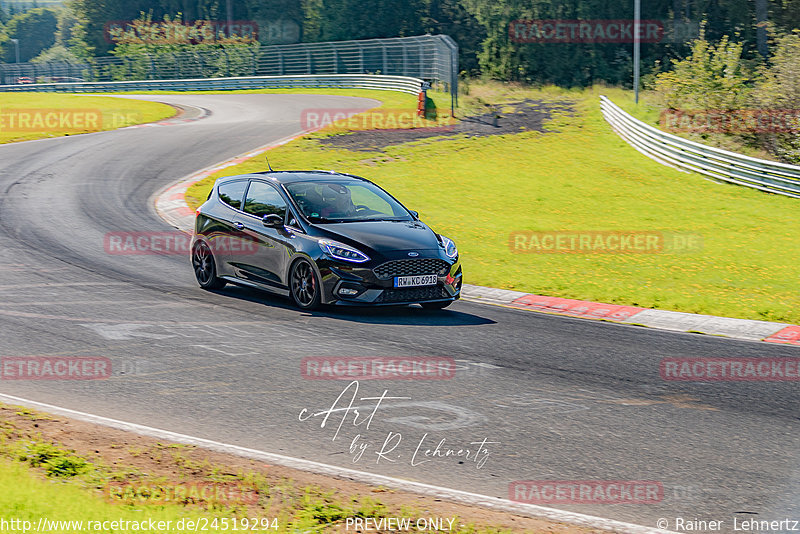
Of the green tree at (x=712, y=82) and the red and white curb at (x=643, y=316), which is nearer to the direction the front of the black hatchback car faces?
the red and white curb

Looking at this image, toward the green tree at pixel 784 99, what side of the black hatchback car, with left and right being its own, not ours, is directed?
left

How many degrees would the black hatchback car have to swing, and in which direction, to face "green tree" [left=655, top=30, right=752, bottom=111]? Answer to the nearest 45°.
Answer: approximately 90° to its left

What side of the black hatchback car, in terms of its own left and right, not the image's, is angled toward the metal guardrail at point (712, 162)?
left

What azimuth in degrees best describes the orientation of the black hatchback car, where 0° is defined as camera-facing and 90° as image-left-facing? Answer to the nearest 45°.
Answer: approximately 315°
